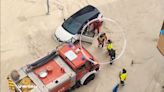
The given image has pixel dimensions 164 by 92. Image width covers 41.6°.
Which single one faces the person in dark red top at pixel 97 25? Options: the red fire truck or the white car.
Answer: the red fire truck

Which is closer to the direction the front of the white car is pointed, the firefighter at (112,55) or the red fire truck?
the red fire truck

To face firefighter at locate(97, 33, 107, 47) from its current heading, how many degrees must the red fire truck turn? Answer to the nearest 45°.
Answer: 0° — it already faces them

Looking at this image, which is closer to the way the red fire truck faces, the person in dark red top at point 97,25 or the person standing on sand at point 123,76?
the person in dark red top

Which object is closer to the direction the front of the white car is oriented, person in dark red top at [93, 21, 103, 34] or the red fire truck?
the red fire truck

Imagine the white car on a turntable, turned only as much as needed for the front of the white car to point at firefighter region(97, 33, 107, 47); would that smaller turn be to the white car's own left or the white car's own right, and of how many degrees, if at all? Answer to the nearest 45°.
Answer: approximately 90° to the white car's own left

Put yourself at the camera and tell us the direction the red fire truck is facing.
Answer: facing away from the viewer and to the right of the viewer

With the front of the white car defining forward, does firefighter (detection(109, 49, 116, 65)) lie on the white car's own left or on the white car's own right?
on the white car's own left

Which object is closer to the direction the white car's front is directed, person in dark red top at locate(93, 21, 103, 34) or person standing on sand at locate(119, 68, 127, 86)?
the person standing on sand

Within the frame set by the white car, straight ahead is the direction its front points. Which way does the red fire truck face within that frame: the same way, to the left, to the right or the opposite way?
the opposite way

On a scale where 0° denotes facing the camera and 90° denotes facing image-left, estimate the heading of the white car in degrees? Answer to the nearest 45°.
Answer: approximately 45°

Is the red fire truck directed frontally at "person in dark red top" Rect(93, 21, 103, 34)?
yes
